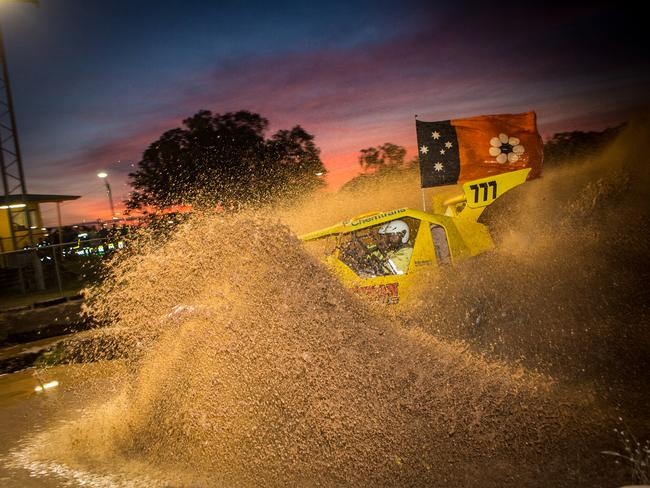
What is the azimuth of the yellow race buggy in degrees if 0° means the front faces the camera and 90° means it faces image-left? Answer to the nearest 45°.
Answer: approximately 90°

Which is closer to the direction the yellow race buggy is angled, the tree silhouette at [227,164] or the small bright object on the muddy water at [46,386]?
the small bright object on the muddy water

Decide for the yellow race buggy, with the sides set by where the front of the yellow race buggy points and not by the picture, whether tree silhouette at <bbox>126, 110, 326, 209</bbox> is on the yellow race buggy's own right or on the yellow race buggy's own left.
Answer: on the yellow race buggy's own right

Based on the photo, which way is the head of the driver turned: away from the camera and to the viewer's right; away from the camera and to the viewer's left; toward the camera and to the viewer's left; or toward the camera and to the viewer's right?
toward the camera and to the viewer's left

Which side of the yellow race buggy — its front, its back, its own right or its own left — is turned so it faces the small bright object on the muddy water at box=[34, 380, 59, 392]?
front
